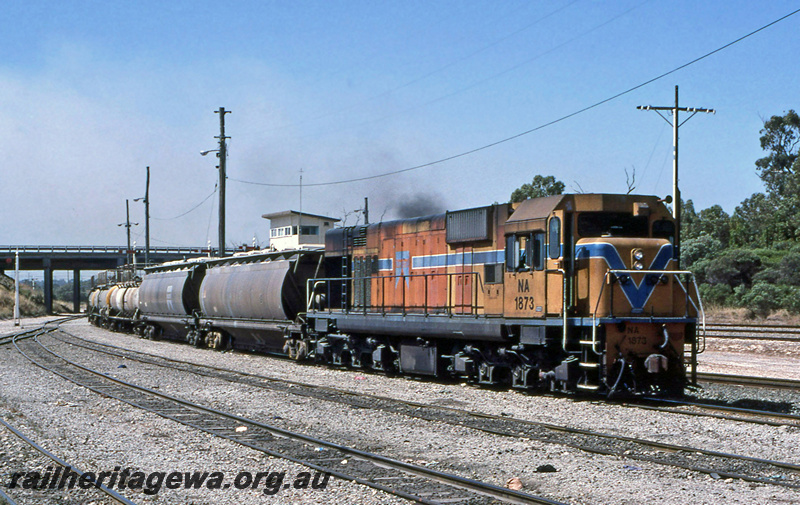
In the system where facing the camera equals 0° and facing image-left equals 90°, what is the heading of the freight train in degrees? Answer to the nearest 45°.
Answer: approximately 315°
